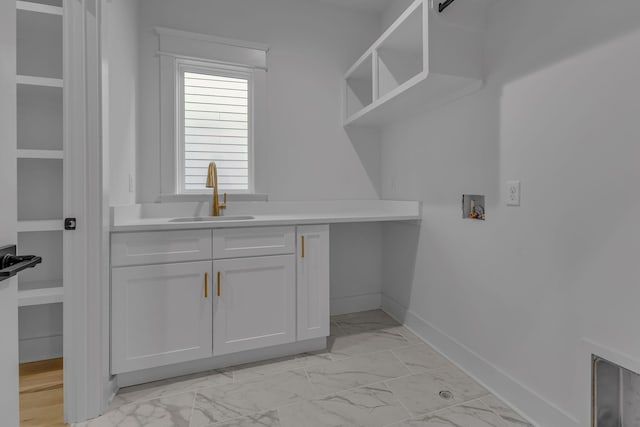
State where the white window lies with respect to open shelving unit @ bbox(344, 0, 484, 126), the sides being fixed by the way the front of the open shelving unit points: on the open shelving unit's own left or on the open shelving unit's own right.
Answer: on the open shelving unit's own right

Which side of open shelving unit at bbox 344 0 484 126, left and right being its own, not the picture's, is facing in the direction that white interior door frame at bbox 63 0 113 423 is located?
front

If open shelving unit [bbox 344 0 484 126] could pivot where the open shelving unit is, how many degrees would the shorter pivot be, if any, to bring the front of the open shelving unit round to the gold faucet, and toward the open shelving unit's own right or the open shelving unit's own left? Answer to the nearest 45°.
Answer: approximately 45° to the open shelving unit's own right

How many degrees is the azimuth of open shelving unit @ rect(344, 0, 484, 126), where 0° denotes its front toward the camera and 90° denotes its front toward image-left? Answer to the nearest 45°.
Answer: approximately 45°
